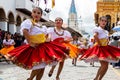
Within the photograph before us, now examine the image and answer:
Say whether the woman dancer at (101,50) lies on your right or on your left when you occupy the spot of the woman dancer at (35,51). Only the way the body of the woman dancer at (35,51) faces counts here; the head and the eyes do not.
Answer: on your left

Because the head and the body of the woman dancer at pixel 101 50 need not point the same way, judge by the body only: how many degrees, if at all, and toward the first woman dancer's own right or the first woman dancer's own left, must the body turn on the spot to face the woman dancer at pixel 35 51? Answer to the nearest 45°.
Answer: approximately 90° to the first woman dancer's own right

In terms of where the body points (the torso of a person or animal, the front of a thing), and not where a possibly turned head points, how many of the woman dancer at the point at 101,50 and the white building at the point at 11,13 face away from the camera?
0

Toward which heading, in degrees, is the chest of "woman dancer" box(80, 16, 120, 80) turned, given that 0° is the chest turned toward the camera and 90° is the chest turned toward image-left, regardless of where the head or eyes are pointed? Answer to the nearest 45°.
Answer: approximately 315°

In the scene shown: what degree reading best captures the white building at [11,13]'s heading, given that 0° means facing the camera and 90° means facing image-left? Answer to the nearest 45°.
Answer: approximately 315°

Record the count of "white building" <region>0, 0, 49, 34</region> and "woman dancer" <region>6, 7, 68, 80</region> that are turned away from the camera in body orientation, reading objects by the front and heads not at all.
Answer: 0

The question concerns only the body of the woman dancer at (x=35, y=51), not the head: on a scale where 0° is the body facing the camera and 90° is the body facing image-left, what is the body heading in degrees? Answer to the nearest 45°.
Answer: approximately 315°

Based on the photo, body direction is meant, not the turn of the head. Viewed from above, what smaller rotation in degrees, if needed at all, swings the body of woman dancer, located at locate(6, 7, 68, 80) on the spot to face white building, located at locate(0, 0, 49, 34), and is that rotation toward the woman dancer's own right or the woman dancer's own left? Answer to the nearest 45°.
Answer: approximately 135° to the woman dancer's own left

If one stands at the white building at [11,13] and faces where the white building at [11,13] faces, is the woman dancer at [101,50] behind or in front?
in front

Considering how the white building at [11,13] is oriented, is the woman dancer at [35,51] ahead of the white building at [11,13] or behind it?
ahead
